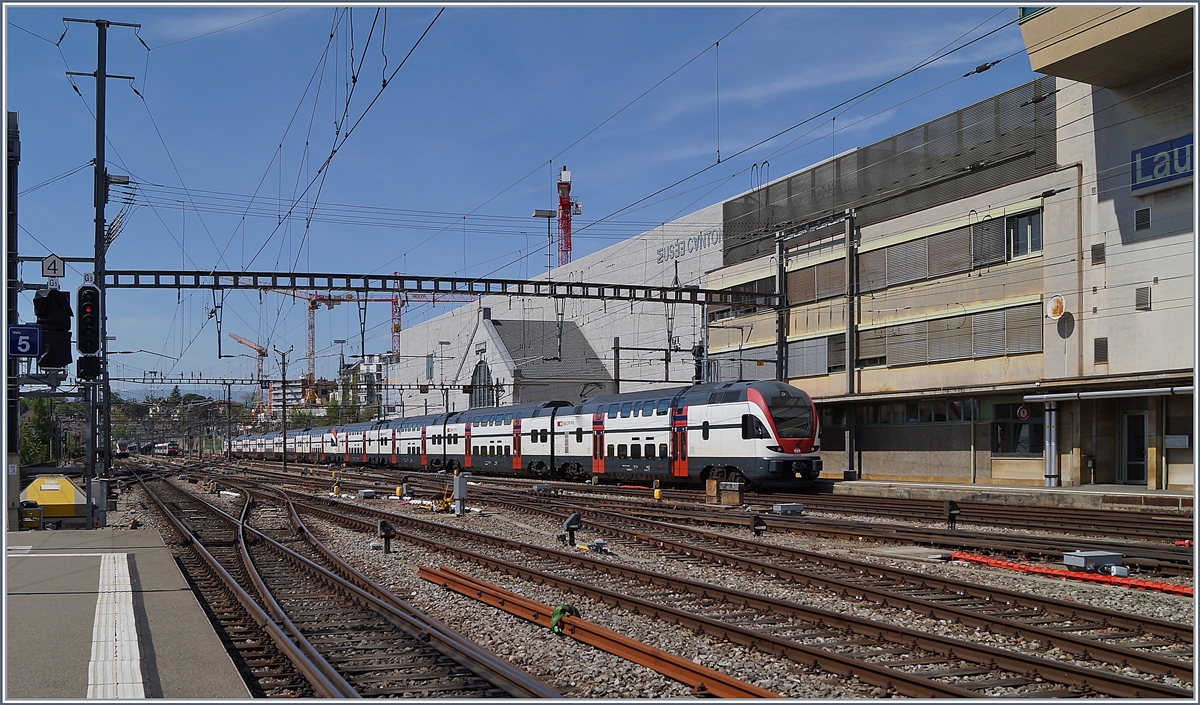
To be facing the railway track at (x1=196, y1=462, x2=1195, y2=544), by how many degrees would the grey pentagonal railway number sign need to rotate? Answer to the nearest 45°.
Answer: approximately 90° to its left

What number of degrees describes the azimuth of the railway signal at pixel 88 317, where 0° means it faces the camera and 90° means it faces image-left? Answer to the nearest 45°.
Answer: approximately 0°

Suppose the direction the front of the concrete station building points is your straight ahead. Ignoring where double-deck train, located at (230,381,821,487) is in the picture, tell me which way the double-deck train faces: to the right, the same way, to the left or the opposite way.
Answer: to the left

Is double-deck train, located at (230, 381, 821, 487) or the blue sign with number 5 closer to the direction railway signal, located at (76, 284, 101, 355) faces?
the blue sign with number 5

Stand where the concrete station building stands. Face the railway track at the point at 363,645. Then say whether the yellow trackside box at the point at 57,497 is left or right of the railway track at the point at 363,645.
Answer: right

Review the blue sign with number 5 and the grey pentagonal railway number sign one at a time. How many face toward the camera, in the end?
2
